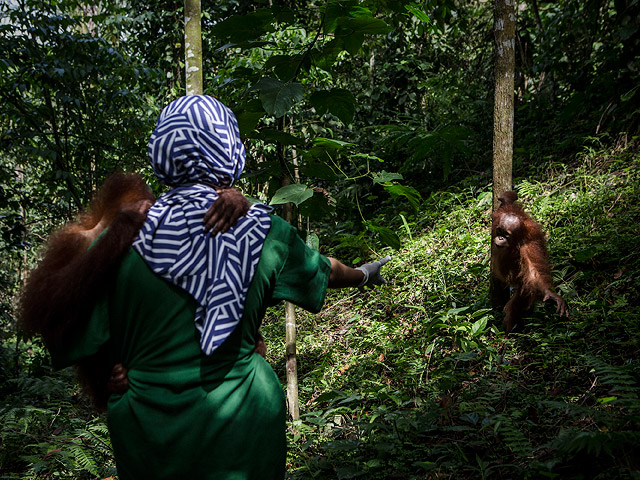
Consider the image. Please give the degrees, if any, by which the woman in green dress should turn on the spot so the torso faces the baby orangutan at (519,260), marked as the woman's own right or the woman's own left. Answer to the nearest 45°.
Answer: approximately 45° to the woman's own right

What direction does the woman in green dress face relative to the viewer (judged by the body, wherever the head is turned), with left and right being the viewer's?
facing away from the viewer

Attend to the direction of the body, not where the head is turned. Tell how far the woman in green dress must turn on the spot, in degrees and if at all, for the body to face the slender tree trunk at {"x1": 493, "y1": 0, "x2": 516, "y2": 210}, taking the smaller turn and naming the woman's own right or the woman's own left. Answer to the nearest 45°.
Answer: approximately 45° to the woman's own right

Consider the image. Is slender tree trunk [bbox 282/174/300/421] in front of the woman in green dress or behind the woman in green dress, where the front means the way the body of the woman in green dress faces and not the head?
in front

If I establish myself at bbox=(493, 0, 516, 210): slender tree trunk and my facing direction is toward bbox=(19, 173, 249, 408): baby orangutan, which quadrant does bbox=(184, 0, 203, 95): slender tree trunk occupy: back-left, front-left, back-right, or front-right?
front-right
